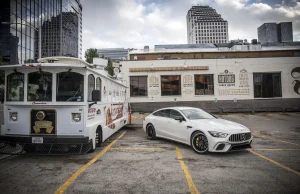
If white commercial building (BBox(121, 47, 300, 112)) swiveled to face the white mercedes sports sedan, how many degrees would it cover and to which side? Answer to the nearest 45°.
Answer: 0° — it already faces it

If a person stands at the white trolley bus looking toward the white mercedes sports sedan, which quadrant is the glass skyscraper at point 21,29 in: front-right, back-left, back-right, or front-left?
back-left

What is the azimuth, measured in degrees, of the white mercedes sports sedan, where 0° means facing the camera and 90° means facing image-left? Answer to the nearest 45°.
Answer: approximately 315°

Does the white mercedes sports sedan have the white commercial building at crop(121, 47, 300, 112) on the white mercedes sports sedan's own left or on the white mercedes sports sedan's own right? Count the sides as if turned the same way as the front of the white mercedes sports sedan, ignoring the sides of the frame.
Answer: on the white mercedes sports sedan's own left

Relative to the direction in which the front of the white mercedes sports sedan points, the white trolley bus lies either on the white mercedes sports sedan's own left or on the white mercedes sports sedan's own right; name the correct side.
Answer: on the white mercedes sports sedan's own right

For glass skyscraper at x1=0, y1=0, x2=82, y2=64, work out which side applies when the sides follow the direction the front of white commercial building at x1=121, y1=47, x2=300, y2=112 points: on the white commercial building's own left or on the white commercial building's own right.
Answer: on the white commercial building's own right

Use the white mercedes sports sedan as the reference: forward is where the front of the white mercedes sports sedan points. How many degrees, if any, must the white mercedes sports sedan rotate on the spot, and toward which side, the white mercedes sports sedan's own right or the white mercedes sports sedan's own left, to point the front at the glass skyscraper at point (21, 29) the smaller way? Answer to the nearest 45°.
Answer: approximately 180°
